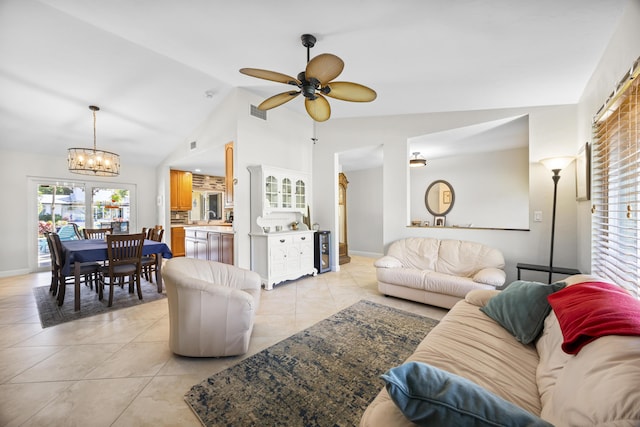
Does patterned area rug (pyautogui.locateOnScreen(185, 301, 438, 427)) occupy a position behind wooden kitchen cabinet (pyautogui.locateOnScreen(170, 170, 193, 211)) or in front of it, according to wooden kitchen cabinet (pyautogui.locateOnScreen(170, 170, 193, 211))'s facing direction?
in front

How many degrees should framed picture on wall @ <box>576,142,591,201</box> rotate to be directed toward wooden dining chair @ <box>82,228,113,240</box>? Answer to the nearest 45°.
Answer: approximately 45° to its left

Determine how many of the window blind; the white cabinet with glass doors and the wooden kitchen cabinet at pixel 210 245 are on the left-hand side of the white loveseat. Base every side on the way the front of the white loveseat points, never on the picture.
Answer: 1

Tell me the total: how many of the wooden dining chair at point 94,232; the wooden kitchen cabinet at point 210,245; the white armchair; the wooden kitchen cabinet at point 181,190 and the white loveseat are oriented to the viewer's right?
1

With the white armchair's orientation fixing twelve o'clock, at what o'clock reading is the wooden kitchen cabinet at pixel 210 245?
The wooden kitchen cabinet is roughly at 9 o'clock from the white armchair.

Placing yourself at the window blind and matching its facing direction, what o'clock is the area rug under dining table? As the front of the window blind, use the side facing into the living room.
The area rug under dining table is roughly at 11 o'clock from the window blind.

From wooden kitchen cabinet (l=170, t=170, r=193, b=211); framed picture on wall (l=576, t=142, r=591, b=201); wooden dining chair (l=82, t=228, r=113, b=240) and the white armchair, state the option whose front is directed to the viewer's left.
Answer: the framed picture on wall

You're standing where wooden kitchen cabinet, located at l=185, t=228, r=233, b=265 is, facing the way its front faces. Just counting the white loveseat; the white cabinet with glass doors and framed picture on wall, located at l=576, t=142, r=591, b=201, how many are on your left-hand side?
3

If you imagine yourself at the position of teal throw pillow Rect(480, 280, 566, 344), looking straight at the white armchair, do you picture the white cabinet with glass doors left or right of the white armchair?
right

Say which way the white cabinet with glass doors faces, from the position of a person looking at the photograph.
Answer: facing the viewer and to the right of the viewer

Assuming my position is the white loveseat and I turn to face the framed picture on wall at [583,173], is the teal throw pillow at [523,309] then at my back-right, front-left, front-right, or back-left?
front-right

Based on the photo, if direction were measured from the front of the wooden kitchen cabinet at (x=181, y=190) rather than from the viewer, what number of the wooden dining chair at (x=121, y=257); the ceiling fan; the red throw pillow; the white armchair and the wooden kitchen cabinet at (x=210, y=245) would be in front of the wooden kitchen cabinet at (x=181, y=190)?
5

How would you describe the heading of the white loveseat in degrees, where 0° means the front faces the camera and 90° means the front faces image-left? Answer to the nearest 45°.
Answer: approximately 45°

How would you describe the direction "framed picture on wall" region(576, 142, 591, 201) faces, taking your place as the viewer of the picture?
facing to the left of the viewer

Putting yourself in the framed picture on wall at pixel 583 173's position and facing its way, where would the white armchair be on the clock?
The white armchair is roughly at 10 o'clock from the framed picture on wall.

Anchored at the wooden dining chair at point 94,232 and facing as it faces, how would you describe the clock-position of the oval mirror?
The oval mirror is roughly at 10 o'clock from the wooden dining chair.

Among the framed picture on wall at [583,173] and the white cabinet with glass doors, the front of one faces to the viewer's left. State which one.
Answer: the framed picture on wall

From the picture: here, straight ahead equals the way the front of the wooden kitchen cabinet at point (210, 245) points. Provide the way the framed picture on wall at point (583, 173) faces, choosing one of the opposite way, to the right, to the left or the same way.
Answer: to the right
